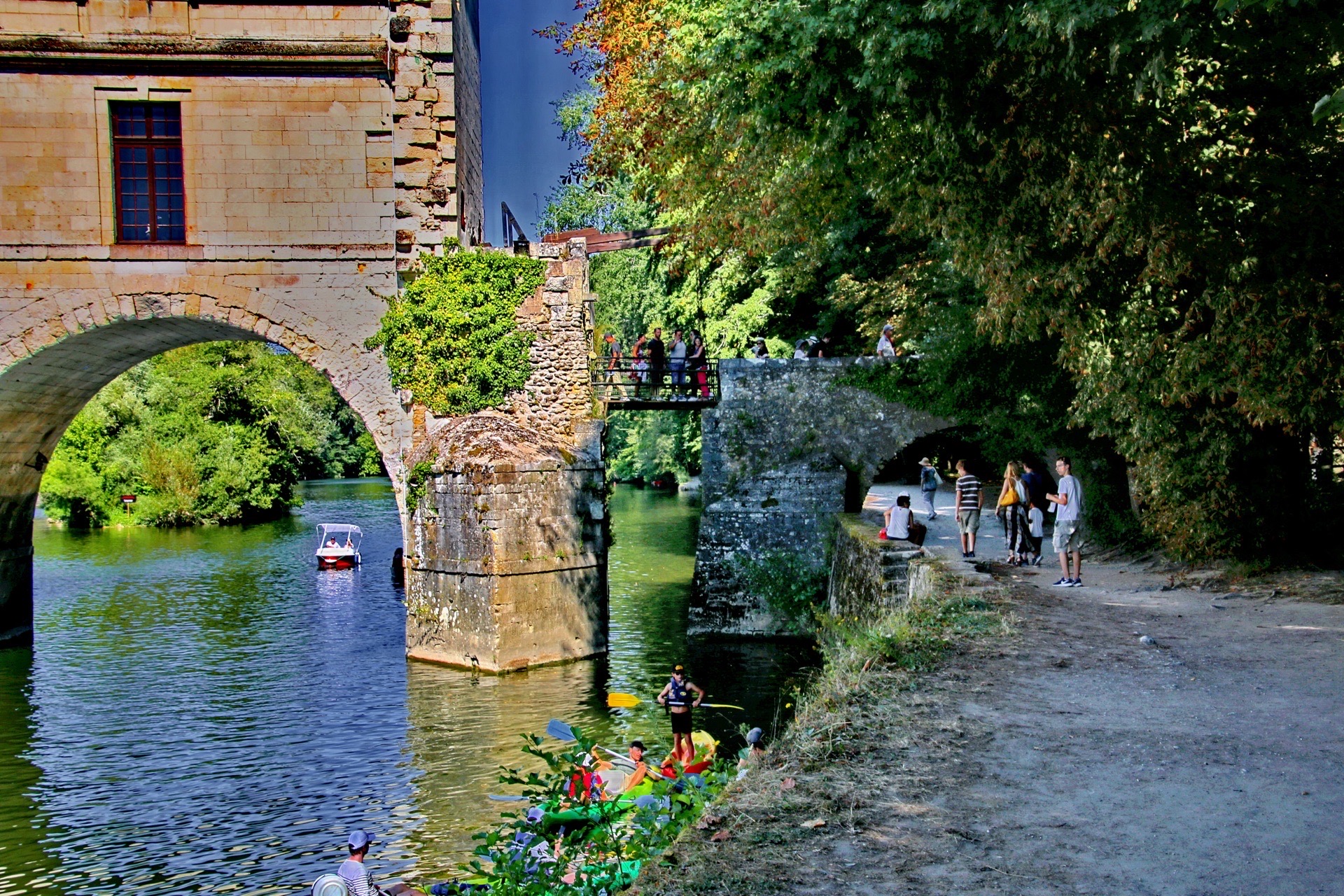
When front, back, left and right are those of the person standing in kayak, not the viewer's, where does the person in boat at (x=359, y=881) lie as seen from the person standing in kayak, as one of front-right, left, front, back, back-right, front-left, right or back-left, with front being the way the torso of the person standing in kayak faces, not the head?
front-right

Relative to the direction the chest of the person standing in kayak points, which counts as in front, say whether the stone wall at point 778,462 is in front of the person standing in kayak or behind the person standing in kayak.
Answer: behind

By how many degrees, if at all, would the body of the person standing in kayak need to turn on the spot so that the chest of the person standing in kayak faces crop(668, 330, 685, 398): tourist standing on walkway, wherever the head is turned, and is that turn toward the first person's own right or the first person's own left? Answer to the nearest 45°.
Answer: approximately 180°

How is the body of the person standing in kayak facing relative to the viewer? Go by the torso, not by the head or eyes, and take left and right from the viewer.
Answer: facing the viewer

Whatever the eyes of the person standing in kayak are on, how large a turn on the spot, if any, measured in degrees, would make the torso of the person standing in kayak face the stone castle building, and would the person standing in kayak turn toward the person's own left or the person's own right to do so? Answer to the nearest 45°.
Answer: approximately 135° to the person's own right

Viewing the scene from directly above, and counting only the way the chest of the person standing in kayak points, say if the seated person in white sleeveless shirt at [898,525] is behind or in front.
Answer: behind

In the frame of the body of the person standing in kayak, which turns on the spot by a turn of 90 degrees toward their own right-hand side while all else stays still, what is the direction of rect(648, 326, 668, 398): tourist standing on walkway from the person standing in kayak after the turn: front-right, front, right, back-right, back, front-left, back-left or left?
right

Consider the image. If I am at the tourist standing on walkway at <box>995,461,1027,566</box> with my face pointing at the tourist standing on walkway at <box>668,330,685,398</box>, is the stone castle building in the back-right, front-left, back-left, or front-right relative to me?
front-left

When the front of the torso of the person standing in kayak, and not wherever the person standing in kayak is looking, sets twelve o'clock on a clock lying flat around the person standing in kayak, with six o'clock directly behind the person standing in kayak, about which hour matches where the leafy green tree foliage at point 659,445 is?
The leafy green tree foliage is roughly at 6 o'clock from the person standing in kayak.

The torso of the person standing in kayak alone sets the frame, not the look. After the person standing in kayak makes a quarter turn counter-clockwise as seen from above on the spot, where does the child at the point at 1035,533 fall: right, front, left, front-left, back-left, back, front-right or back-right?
front-left

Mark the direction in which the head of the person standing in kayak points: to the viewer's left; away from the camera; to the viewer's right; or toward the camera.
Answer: toward the camera

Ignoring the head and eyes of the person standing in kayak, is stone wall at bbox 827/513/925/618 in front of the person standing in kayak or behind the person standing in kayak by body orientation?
behind

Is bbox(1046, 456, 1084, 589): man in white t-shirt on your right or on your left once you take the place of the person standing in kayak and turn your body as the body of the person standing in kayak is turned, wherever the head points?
on your left

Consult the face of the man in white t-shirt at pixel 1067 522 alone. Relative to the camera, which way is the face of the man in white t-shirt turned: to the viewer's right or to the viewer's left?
to the viewer's left

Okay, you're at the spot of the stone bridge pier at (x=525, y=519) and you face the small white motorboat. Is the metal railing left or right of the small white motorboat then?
right

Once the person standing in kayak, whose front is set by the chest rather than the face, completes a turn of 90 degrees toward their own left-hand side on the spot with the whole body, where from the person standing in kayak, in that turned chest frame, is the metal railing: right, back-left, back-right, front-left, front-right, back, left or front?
left
